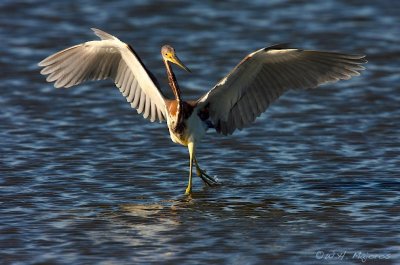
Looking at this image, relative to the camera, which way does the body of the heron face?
toward the camera
